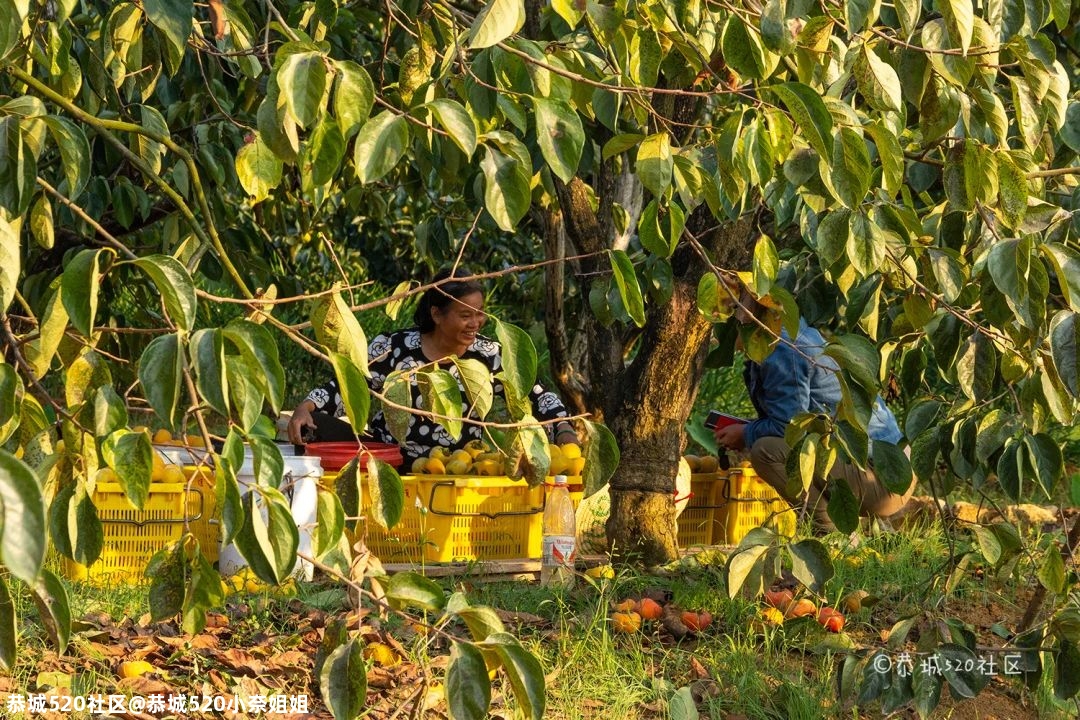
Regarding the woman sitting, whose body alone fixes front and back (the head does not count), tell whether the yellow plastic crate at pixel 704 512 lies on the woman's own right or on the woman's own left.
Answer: on the woman's own left

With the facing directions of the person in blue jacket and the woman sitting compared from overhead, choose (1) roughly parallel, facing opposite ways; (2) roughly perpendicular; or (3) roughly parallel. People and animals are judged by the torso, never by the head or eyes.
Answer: roughly perpendicular

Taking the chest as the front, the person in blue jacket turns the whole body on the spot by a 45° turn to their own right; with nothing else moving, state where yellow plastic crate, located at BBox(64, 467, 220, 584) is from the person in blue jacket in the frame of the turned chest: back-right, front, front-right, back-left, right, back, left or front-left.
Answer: left

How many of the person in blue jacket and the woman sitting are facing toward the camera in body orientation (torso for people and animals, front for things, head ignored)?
1

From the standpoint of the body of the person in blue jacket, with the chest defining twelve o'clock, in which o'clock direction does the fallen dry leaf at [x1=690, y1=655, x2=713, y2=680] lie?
The fallen dry leaf is roughly at 9 o'clock from the person in blue jacket.

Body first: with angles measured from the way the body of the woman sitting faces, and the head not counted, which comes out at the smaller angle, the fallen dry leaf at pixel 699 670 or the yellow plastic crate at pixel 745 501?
the fallen dry leaf

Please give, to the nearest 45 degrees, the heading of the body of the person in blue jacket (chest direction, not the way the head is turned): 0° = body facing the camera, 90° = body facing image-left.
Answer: approximately 90°

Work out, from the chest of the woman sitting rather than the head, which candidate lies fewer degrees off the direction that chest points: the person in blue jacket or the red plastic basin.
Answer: the red plastic basin
